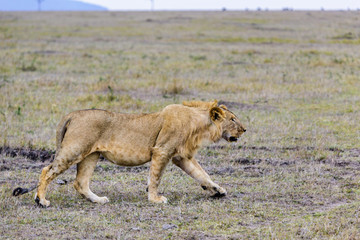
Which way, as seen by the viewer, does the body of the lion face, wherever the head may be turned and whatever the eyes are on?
to the viewer's right
